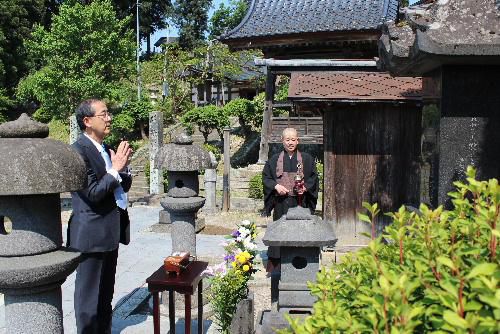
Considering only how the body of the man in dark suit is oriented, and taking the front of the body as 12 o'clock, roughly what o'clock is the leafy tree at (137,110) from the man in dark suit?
The leafy tree is roughly at 9 o'clock from the man in dark suit.

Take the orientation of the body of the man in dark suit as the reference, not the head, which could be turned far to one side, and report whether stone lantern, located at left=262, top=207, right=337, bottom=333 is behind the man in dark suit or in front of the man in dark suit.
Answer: in front

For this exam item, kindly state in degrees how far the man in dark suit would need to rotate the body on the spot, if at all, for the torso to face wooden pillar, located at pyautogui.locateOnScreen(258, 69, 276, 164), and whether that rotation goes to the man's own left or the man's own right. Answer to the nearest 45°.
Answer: approximately 45° to the man's own left

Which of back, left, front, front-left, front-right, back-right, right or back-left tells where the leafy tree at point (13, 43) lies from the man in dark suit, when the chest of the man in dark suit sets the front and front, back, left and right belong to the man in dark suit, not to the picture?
left

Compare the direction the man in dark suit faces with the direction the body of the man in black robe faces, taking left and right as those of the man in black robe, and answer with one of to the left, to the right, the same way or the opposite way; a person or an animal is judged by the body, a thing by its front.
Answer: to the left

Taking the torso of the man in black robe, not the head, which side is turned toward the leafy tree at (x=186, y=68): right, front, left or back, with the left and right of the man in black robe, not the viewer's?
back

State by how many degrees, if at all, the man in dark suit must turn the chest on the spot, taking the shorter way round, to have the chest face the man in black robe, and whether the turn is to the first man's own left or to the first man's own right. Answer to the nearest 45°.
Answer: approximately 45° to the first man's own left

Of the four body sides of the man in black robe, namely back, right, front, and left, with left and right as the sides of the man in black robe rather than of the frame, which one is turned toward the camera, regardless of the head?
front

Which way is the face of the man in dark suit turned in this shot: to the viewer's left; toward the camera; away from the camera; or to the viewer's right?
to the viewer's right

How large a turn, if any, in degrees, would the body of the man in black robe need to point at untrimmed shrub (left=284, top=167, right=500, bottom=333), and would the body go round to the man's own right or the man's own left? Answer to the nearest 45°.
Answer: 0° — they already face it

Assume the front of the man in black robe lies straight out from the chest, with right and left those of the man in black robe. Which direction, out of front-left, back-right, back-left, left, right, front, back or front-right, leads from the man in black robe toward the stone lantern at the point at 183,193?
right

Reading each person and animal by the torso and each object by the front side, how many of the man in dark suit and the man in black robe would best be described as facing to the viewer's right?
1

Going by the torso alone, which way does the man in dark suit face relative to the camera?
to the viewer's right
